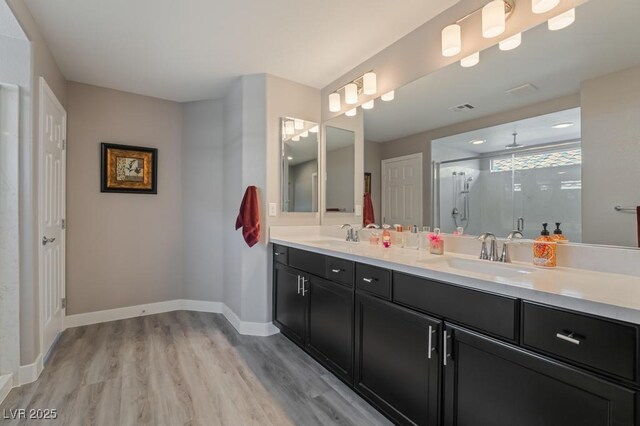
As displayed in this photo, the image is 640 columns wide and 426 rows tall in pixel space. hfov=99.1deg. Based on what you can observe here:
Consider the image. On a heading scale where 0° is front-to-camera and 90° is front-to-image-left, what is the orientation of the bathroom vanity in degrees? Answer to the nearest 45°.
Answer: approximately 45°

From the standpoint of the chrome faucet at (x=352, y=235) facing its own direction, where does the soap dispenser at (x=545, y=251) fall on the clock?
The soap dispenser is roughly at 9 o'clock from the chrome faucet.

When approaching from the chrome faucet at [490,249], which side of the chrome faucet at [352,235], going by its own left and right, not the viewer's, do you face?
left

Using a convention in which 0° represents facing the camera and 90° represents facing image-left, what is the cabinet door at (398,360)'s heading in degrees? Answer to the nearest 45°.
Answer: approximately 45°

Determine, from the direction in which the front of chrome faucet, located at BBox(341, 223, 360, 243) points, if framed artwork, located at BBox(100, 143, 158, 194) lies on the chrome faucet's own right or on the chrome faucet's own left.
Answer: on the chrome faucet's own right

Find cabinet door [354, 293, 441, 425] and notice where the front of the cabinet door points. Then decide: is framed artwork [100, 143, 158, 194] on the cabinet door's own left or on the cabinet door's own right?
on the cabinet door's own right

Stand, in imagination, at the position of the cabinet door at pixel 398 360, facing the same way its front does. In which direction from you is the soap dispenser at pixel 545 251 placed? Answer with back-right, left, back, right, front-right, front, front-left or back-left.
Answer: back-left

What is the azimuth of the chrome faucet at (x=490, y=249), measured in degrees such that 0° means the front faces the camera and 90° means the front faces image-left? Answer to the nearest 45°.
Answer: approximately 45°
